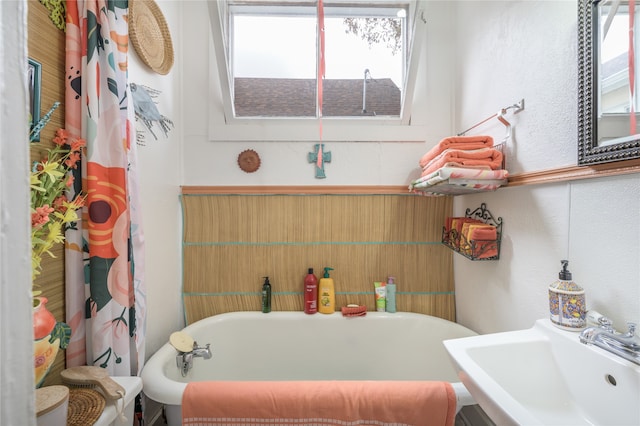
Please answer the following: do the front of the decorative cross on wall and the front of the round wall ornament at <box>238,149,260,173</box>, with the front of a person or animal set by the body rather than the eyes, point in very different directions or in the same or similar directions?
same or similar directions

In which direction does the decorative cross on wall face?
toward the camera

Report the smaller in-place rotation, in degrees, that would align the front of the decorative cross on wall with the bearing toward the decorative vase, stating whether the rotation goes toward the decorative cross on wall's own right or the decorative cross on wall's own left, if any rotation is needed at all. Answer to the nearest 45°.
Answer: approximately 45° to the decorative cross on wall's own right

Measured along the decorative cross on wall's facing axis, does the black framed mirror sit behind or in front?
in front

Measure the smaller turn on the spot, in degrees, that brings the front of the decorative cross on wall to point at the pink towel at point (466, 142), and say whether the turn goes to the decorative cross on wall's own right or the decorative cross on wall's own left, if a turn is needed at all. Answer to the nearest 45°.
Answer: approximately 45° to the decorative cross on wall's own left

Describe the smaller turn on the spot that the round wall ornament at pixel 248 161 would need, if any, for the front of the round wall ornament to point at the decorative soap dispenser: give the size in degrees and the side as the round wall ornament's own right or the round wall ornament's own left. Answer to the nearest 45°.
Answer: approximately 45° to the round wall ornament's own left

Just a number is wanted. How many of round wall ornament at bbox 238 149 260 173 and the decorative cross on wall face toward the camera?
2

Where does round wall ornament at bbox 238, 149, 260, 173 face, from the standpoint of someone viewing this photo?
facing the viewer

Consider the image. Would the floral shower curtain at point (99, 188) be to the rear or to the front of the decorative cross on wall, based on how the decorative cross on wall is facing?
to the front

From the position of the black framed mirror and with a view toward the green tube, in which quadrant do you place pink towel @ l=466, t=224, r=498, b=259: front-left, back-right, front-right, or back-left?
front-right
